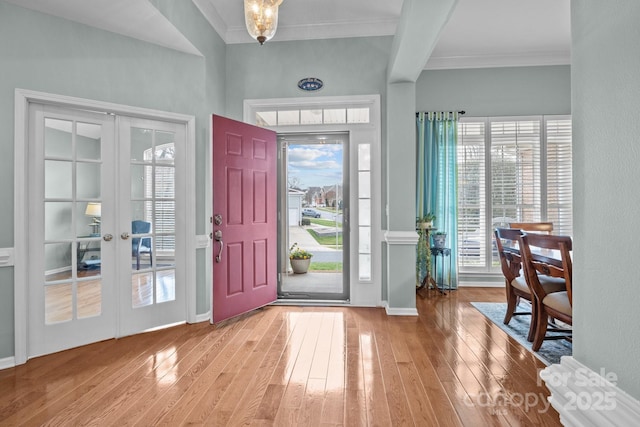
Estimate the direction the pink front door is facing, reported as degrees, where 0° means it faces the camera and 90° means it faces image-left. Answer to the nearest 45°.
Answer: approximately 315°

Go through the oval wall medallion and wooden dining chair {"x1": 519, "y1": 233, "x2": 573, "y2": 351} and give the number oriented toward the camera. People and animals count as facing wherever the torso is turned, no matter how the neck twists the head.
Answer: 1

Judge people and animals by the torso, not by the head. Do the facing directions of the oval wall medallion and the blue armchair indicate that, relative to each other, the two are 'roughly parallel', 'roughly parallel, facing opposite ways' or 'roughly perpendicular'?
roughly perpendicular

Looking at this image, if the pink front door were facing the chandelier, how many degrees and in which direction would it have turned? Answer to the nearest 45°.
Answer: approximately 45° to its right

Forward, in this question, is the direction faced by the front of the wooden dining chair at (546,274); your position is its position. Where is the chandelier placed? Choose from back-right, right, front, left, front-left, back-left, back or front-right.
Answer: back

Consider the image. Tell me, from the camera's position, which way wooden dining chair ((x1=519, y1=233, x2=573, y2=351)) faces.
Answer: facing away from the viewer and to the right of the viewer

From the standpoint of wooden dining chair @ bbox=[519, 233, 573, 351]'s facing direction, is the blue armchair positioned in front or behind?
behind
